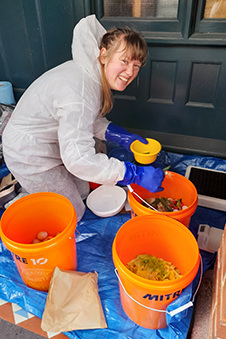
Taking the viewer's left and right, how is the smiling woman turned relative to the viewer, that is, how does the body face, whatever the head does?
facing to the right of the viewer
